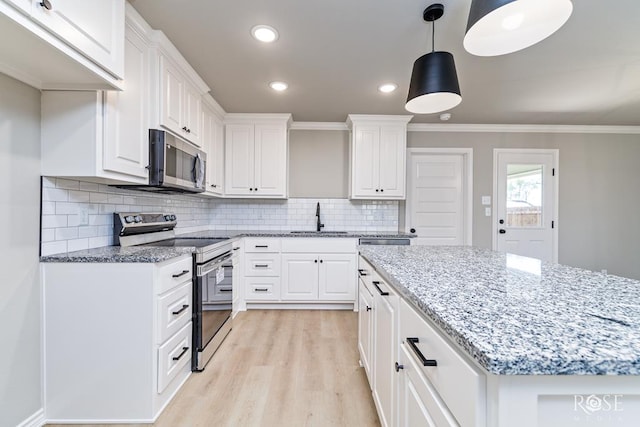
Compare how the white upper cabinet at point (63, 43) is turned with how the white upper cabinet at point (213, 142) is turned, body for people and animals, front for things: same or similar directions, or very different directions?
same or similar directions

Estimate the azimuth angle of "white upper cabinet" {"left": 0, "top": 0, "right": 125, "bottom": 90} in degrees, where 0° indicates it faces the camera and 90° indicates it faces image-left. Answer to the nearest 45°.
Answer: approximately 315°

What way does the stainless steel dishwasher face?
toward the camera

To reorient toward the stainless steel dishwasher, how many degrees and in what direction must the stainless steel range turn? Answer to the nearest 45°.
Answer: approximately 45° to its left

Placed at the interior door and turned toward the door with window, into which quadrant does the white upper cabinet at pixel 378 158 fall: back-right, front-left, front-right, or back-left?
back-right

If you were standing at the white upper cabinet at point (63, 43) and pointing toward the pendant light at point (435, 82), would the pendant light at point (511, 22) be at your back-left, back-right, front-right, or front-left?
front-right

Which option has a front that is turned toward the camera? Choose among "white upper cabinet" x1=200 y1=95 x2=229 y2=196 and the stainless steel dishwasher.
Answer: the stainless steel dishwasher

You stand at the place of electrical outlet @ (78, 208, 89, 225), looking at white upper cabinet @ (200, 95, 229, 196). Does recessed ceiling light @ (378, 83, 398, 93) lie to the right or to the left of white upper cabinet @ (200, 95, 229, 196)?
right

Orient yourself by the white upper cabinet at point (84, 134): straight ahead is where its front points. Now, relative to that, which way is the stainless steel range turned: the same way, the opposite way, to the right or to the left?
the same way

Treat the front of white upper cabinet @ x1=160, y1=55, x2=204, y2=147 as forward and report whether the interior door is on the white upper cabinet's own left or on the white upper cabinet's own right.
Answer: on the white upper cabinet's own left

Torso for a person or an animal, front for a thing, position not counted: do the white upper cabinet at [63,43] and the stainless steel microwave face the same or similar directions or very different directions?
same or similar directions

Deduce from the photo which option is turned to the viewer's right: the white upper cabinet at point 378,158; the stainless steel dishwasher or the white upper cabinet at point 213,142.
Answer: the white upper cabinet at point 213,142

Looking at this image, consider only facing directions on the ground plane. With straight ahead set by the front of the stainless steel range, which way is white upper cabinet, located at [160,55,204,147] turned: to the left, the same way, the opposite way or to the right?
the same way

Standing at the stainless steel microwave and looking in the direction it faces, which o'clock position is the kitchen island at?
The kitchen island is roughly at 1 o'clock from the stainless steel microwave.

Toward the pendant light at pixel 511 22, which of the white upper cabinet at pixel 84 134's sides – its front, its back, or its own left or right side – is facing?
front

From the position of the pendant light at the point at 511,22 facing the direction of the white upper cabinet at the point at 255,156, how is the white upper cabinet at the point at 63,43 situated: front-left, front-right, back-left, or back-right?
front-left

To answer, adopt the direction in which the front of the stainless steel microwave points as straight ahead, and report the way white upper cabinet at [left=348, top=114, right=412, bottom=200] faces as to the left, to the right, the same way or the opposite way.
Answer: to the right

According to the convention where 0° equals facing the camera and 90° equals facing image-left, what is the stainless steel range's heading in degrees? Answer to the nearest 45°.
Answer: approximately 315°

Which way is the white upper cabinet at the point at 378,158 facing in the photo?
toward the camera

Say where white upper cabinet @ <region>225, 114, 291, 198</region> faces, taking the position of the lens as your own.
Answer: facing the viewer

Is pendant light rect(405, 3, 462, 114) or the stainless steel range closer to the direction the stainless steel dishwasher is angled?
the pendant light

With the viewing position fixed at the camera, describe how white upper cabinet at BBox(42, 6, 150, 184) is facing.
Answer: facing the viewer and to the right of the viewer
